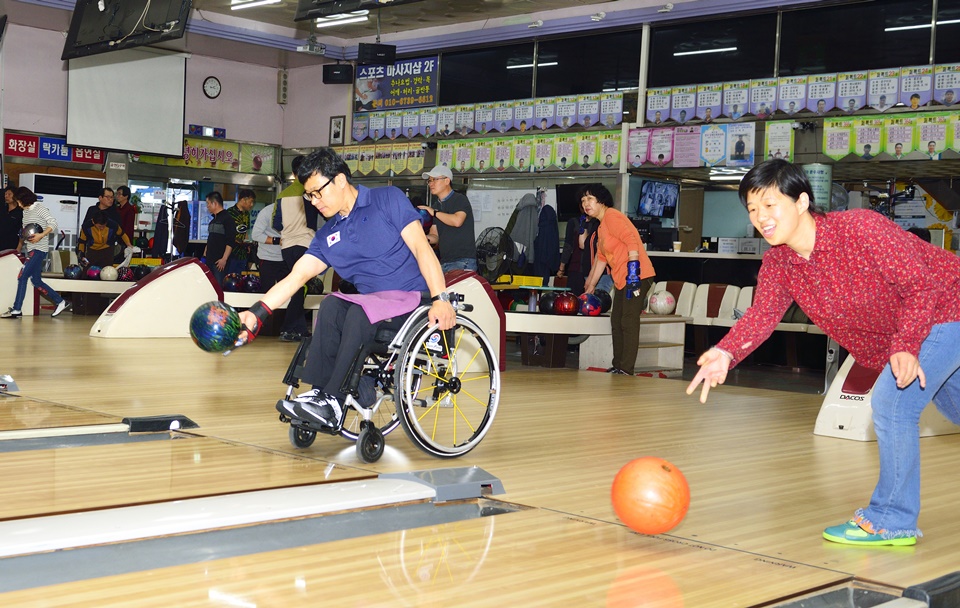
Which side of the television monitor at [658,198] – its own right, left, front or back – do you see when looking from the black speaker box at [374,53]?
right

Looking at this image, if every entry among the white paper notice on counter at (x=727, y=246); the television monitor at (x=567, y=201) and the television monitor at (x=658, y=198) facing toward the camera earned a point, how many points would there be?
3

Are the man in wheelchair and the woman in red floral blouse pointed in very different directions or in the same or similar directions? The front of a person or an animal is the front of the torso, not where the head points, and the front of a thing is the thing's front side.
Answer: same or similar directions

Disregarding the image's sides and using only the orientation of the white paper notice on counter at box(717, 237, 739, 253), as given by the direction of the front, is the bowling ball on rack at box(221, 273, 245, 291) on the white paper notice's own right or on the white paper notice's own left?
on the white paper notice's own right

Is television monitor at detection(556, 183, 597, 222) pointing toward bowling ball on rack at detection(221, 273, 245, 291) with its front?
no

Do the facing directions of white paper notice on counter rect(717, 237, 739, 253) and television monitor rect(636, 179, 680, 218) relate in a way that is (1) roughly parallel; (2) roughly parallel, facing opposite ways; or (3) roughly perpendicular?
roughly parallel

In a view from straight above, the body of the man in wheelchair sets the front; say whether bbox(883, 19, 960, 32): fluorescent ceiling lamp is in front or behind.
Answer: behind

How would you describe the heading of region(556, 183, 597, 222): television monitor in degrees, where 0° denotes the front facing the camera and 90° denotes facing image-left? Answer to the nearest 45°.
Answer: approximately 0°

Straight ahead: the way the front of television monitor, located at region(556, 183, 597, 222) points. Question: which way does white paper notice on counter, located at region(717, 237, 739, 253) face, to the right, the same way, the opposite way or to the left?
the same way

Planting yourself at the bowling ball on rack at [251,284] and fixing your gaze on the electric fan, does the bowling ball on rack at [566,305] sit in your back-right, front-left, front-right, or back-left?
front-right

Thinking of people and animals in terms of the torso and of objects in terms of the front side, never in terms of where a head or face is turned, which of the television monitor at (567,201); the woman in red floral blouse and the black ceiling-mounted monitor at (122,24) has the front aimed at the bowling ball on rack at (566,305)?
the television monitor

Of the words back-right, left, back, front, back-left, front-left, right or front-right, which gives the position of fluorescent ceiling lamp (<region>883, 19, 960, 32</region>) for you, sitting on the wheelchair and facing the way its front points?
back

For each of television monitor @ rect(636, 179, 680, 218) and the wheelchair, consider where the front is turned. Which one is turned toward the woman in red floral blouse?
the television monitor

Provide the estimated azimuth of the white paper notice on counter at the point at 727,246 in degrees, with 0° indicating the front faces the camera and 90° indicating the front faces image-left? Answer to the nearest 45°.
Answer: approximately 0°

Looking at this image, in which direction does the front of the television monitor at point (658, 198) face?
toward the camera
